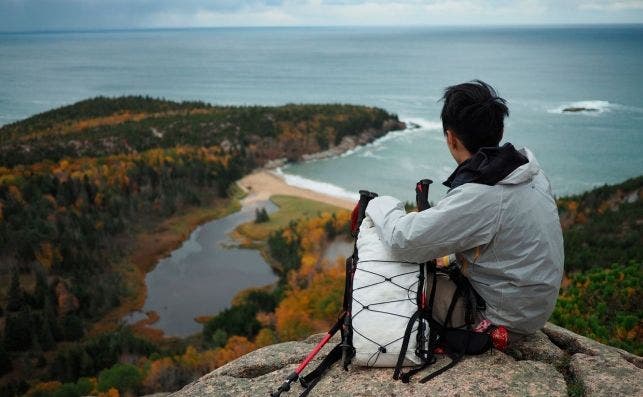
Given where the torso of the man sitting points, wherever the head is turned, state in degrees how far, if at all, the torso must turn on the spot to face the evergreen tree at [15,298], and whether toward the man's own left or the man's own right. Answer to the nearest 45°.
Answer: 0° — they already face it

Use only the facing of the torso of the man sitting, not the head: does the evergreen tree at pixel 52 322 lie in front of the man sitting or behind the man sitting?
in front

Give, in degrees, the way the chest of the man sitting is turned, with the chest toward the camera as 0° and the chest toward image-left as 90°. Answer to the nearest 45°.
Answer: approximately 135°

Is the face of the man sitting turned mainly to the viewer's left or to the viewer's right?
to the viewer's left

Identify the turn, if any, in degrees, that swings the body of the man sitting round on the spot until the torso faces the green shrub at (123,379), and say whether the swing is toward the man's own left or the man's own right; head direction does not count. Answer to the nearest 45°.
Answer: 0° — they already face it

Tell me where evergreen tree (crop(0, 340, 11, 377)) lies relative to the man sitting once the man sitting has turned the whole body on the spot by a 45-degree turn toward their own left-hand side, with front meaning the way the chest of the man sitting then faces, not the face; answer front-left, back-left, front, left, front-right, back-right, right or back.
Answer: front-right

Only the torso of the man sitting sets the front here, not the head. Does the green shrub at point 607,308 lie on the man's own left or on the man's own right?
on the man's own right
